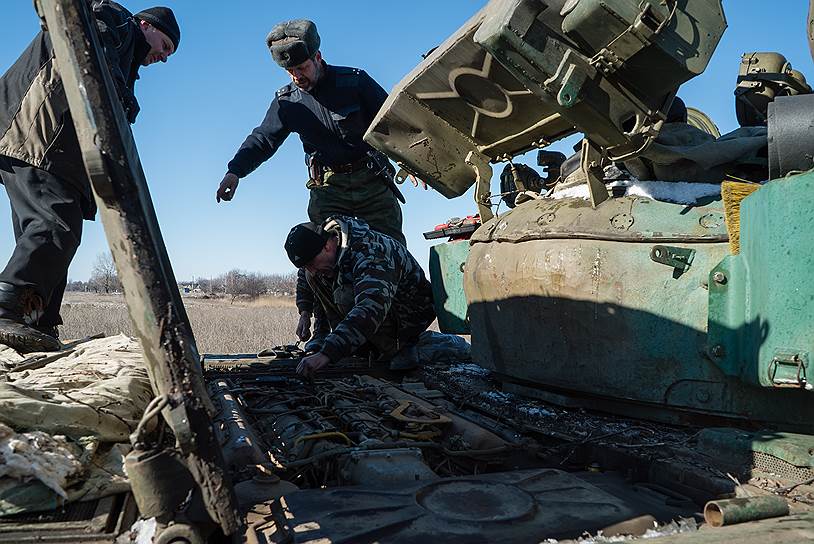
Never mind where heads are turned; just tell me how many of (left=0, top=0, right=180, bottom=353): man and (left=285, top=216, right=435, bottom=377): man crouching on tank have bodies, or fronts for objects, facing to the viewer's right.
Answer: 1

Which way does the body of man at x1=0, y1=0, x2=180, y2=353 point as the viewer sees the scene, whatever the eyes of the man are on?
to the viewer's right

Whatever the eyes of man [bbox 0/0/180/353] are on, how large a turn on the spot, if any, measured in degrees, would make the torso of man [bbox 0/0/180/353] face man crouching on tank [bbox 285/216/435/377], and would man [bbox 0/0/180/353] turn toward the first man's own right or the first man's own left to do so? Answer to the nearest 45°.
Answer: approximately 45° to the first man's own left

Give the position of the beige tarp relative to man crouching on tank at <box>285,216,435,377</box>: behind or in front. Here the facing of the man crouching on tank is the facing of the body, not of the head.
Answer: in front

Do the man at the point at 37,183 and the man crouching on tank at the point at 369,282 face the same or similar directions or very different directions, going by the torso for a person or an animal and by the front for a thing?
very different directions

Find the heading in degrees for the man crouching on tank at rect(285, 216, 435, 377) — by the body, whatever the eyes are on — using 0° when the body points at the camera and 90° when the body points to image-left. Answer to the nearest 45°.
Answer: approximately 45°

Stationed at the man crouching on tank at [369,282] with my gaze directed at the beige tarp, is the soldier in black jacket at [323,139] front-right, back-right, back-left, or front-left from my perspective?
back-right

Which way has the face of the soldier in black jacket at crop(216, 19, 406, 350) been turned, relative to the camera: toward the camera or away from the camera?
toward the camera
